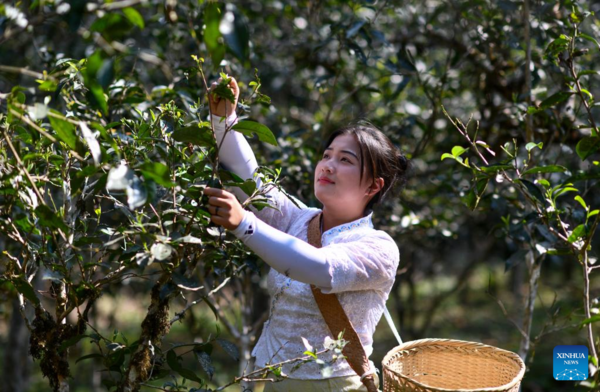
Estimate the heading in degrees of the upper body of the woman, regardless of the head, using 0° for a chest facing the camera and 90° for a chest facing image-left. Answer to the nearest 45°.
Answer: approximately 45°

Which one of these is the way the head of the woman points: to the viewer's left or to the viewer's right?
to the viewer's left
